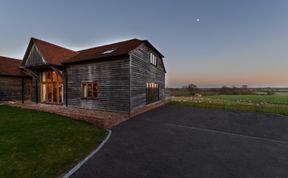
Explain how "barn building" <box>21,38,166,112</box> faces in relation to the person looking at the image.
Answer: facing the viewer and to the left of the viewer

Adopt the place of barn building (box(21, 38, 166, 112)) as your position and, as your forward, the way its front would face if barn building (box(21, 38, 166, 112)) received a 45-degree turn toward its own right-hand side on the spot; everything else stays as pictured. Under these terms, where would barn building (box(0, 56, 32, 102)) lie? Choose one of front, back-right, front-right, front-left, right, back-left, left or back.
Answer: front-right
